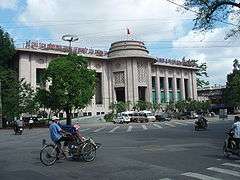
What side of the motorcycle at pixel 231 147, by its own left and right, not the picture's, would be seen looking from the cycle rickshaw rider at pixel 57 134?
front

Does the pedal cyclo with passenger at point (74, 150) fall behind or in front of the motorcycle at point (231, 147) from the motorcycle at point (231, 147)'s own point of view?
in front

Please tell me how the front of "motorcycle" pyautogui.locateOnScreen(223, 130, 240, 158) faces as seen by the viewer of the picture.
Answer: facing the viewer and to the left of the viewer
